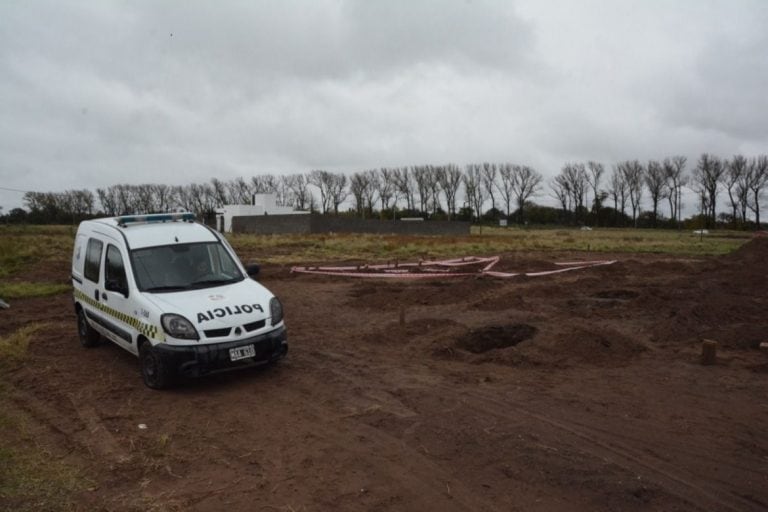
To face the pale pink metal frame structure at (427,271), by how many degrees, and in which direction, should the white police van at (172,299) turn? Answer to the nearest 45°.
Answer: approximately 90° to its left

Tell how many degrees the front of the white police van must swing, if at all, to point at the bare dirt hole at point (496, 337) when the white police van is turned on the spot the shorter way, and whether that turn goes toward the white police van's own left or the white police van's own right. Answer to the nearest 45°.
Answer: approximately 45° to the white police van's own left

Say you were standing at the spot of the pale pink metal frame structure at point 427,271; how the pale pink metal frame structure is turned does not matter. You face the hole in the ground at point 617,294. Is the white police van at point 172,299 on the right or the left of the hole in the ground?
right

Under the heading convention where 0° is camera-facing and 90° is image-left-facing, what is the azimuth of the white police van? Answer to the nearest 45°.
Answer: approximately 315°

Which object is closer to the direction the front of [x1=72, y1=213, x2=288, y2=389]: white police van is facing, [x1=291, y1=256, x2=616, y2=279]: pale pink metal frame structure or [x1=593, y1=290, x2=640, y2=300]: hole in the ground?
the hole in the ground

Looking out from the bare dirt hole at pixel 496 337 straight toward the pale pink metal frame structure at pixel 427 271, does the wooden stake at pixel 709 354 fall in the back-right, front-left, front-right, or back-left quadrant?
back-right
